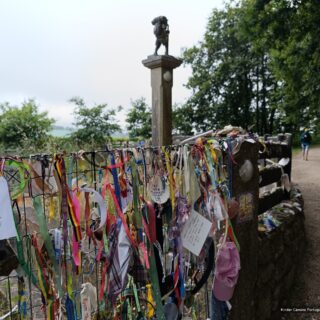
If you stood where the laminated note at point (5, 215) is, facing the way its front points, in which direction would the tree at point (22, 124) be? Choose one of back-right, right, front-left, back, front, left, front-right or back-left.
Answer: back

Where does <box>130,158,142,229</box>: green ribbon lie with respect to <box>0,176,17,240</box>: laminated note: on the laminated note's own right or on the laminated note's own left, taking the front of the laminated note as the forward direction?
on the laminated note's own left

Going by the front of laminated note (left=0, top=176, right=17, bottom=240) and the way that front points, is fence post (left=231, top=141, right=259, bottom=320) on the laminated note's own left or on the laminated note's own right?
on the laminated note's own left

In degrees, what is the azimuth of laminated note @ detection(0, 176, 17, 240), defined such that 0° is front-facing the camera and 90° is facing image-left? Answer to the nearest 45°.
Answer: approximately 0°

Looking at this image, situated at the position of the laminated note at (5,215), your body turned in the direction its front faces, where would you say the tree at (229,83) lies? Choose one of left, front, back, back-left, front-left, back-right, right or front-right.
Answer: back-left

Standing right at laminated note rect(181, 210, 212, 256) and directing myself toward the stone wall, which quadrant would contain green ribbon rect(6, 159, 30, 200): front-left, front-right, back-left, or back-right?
back-left

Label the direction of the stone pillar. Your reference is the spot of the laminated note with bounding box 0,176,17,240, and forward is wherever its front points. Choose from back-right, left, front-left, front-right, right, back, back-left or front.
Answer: back-left

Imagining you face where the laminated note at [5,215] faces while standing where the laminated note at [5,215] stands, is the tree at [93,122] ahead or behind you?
behind

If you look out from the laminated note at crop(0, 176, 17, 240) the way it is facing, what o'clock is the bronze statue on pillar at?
The bronze statue on pillar is roughly at 7 o'clock from the laminated note.
